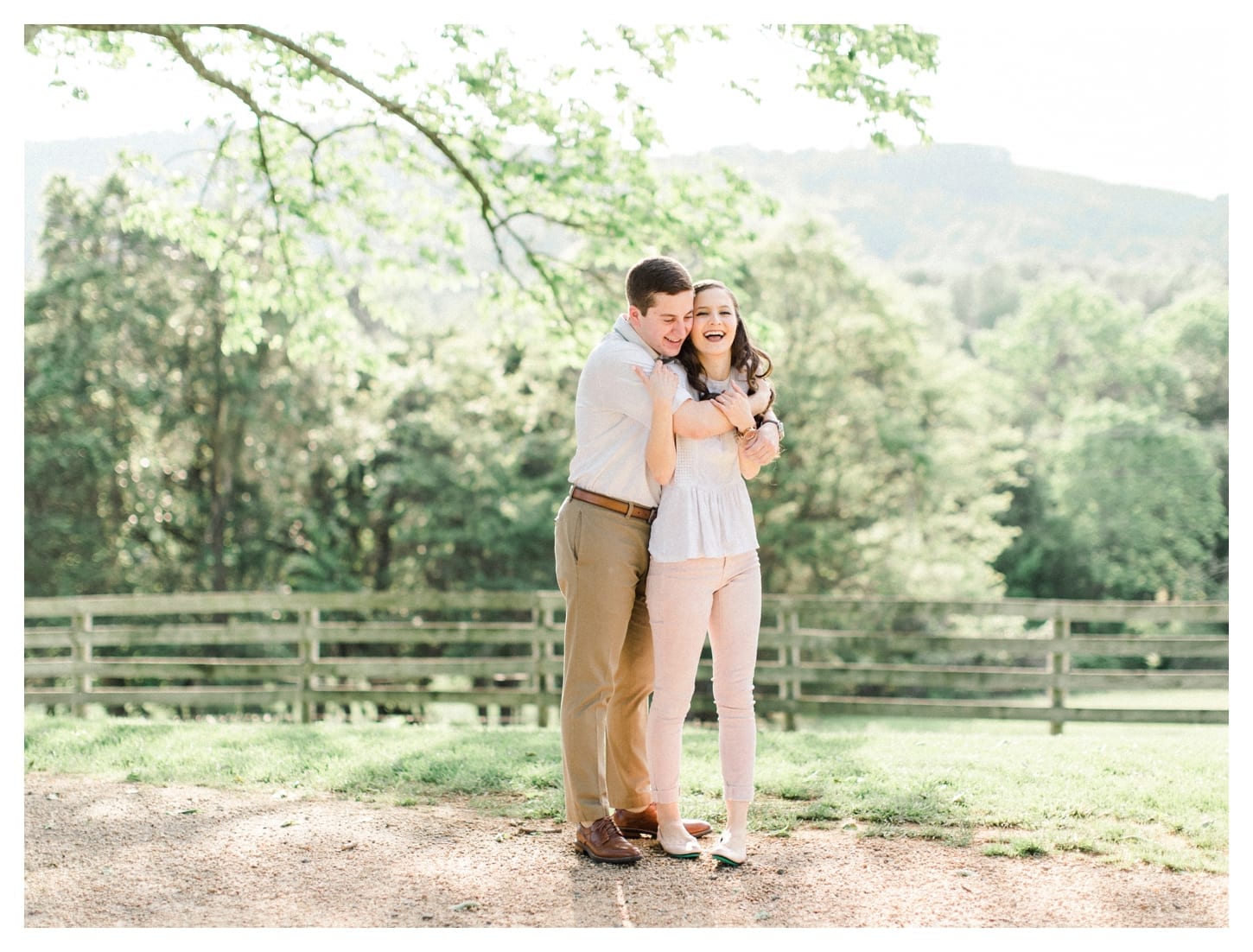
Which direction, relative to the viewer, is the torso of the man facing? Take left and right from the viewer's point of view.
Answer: facing the viewer and to the right of the viewer

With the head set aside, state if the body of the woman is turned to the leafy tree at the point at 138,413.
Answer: no

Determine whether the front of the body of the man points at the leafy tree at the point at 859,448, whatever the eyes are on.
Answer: no

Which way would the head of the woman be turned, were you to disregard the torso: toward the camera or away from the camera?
toward the camera

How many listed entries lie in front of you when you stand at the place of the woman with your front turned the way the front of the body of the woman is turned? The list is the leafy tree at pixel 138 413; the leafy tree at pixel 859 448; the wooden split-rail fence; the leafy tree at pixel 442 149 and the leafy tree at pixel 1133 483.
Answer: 0

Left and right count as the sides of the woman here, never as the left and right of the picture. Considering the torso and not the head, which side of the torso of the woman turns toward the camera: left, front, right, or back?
front

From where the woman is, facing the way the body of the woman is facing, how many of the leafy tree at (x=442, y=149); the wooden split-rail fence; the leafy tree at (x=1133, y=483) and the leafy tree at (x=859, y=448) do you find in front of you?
0

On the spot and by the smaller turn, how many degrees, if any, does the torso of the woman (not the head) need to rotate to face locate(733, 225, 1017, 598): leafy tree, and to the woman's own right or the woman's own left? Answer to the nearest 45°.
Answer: approximately 180°

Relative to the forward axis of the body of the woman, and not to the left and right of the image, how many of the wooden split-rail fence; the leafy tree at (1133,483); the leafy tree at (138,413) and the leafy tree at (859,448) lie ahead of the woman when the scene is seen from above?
0

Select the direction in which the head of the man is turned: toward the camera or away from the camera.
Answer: toward the camera

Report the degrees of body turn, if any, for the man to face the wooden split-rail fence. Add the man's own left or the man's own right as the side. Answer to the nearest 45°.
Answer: approximately 135° to the man's own left

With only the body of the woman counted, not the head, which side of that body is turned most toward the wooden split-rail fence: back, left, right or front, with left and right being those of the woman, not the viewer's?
back
